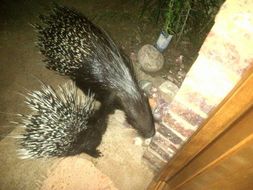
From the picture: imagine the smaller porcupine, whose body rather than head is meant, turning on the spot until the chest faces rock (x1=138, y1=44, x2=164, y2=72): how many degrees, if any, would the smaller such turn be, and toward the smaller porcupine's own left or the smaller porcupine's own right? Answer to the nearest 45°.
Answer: approximately 45° to the smaller porcupine's own left

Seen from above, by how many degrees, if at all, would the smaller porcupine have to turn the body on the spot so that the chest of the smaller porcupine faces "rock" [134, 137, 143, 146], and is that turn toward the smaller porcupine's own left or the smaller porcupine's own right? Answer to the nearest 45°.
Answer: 0° — it already faces it

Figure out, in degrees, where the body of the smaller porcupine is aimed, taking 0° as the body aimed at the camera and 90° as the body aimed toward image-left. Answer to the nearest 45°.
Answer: approximately 270°

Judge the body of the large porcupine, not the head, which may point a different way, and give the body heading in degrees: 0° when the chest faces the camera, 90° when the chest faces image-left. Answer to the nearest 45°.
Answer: approximately 315°

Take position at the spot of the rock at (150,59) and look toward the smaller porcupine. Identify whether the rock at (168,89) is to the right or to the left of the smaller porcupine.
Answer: left

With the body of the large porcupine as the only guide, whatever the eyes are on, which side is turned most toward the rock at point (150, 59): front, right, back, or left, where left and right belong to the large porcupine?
left

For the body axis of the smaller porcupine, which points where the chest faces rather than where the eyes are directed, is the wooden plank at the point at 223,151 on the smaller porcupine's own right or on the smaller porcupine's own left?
on the smaller porcupine's own right

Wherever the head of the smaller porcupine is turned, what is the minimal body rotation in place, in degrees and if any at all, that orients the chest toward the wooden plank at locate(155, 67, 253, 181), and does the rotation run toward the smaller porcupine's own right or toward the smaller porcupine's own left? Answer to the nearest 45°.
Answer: approximately 45° to the smaller porcupine's own right

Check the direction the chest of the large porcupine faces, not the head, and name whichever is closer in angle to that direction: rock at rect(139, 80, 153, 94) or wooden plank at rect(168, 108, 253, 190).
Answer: the wooden plank
